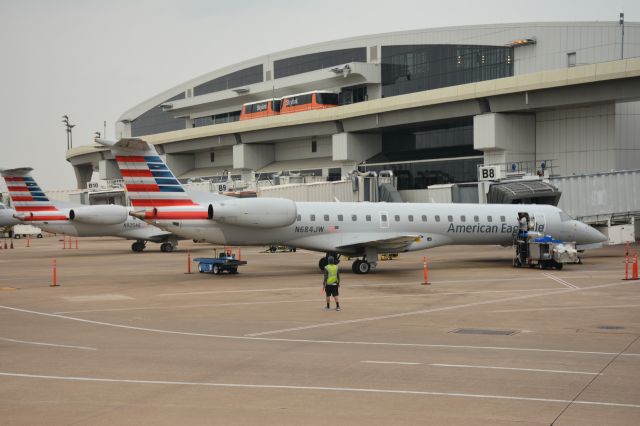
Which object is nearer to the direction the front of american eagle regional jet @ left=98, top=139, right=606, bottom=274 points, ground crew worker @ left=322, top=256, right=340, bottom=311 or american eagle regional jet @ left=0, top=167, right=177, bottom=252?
the ground crew worker

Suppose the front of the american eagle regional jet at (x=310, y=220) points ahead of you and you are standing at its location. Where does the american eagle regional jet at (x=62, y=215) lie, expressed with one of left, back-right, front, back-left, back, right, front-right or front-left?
back-left

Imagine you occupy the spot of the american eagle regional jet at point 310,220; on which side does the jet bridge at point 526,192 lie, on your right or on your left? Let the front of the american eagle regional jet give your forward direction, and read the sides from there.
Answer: on your left

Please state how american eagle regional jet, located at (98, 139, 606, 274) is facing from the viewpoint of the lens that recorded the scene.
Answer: facing to the right of the viewer

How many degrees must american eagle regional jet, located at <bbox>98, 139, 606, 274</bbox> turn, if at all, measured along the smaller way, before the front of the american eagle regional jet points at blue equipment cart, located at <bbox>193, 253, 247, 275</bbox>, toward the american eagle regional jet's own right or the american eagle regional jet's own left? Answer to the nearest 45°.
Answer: approximately 180°

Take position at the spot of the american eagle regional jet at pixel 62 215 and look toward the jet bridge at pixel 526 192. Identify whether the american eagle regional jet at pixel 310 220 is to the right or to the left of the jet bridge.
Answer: right

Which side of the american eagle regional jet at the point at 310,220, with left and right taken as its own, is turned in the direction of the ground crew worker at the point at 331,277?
right
